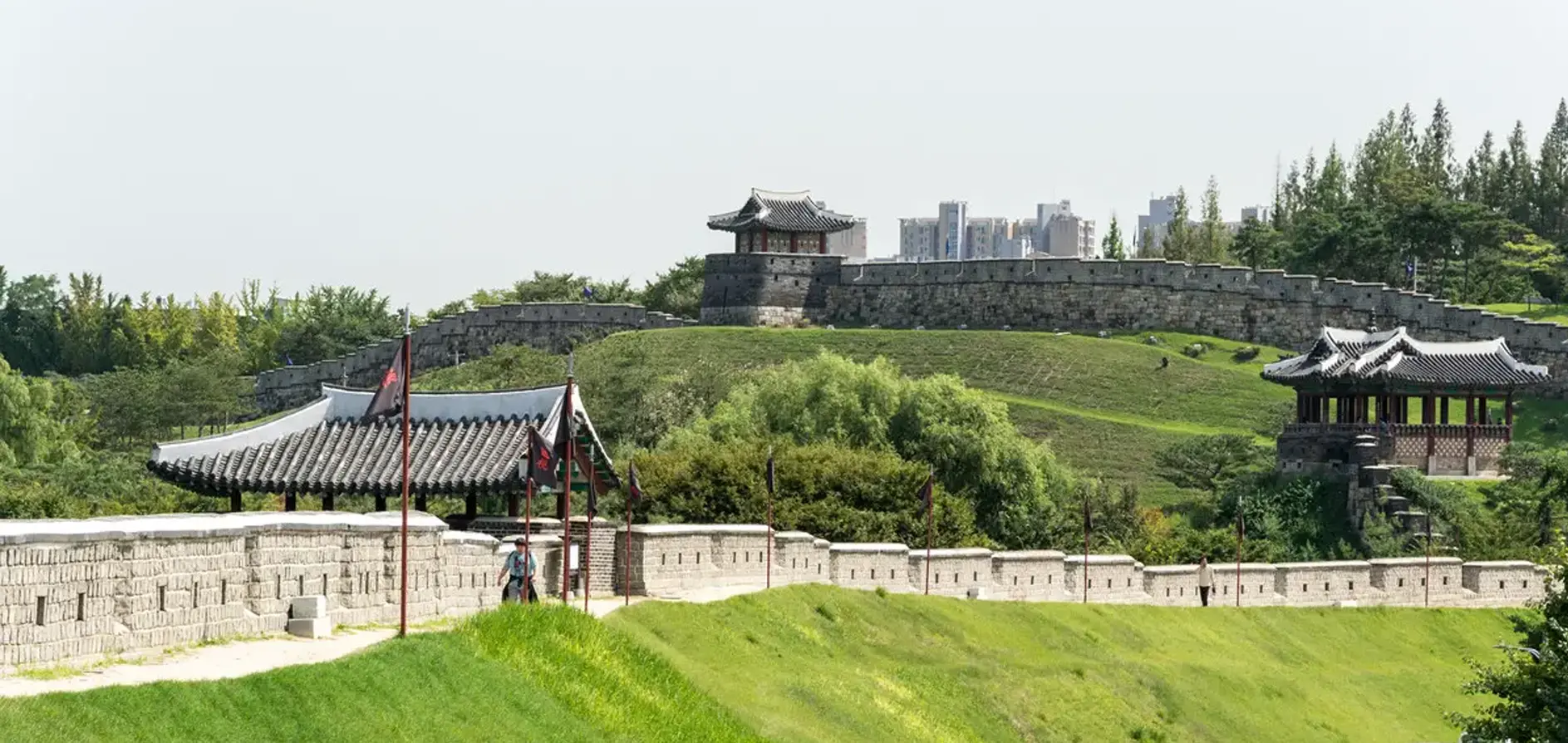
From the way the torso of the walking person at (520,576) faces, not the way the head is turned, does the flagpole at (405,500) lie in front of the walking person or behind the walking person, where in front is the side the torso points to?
in front

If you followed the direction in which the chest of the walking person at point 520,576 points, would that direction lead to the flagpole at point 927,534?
no

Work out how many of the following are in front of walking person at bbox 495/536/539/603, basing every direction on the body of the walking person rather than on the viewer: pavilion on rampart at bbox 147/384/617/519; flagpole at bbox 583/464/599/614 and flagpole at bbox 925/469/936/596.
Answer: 0

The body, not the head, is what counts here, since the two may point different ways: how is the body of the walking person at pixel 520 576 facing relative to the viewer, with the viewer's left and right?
facing the viewer

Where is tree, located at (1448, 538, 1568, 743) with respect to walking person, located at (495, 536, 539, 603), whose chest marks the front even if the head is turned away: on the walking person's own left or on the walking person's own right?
on the walking person's own left
